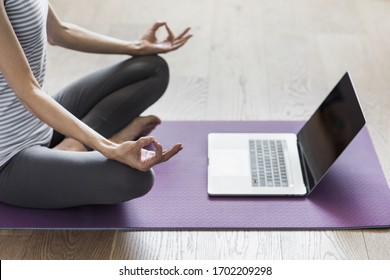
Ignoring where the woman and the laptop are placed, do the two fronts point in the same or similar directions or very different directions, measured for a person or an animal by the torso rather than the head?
very different directions

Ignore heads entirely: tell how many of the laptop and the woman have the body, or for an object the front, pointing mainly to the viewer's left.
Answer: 1

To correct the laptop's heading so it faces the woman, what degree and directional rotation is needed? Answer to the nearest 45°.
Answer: approximately 45° to its left

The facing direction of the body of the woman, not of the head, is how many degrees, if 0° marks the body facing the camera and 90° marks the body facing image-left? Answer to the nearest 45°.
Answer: approximately 270°

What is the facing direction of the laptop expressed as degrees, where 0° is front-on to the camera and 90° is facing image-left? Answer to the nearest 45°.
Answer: approximately 90°
